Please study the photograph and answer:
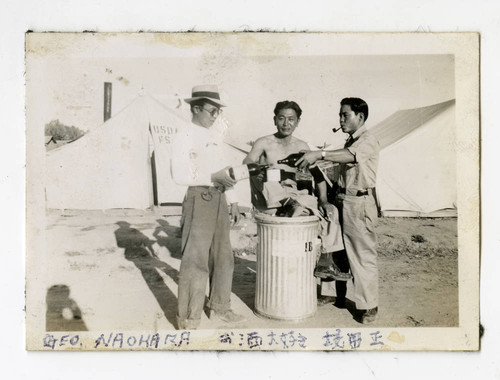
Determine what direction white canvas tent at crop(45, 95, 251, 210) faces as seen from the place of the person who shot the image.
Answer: facing the viewer

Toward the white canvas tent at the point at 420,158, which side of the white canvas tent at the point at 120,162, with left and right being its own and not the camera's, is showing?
left
